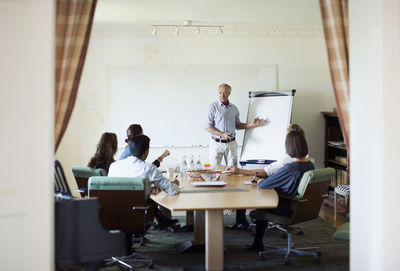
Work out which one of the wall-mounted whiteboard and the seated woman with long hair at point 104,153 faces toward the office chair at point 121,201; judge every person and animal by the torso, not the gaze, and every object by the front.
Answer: the wall-mounted whiteboard

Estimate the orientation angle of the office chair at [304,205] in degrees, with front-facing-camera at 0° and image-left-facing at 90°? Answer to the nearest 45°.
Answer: approximately 135°

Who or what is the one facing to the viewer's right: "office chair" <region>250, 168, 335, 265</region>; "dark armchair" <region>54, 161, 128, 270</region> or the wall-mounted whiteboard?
"dark armchair" <region>54, 161, 128, 270</region>

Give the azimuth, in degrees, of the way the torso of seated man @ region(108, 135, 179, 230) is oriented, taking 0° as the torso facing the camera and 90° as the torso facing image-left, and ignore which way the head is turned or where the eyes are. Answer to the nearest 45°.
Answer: approximately 225°

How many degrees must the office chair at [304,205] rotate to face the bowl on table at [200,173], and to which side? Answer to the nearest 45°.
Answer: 0° — it already faces it

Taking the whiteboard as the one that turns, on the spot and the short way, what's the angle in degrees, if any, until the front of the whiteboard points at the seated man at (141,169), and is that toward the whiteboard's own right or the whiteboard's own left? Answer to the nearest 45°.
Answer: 0° — it already faces them

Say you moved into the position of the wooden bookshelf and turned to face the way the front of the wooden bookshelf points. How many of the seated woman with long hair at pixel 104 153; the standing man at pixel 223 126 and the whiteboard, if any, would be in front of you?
3
